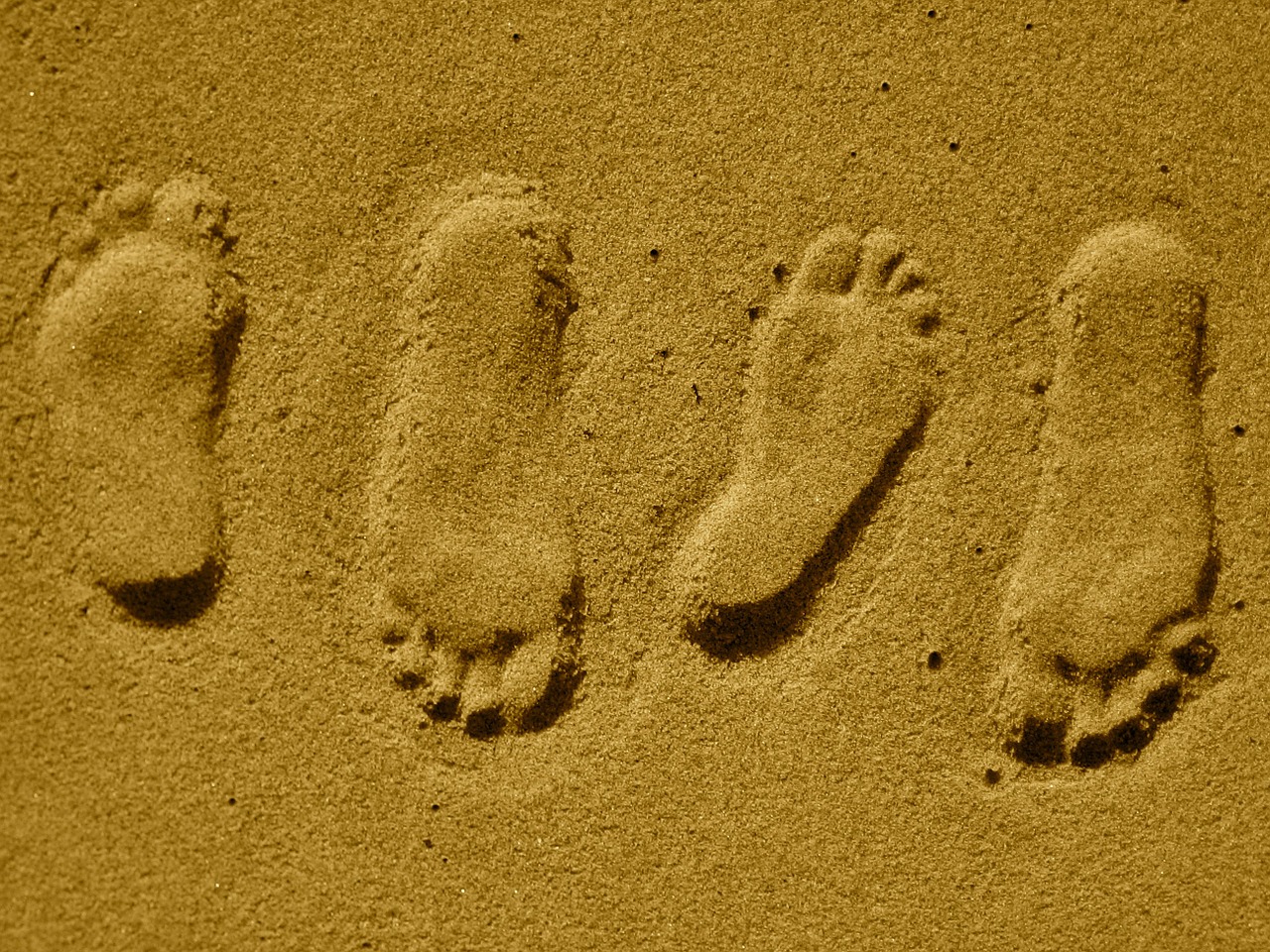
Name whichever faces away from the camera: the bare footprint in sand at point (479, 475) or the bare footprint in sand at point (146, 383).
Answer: the bare footprint in sand at point (146, 383)

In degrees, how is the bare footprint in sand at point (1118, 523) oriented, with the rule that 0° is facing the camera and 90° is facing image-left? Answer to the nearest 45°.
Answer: approximately 0°

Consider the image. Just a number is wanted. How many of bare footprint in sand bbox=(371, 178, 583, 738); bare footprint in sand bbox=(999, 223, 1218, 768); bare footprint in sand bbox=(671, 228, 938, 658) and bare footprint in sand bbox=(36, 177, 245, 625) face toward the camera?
2

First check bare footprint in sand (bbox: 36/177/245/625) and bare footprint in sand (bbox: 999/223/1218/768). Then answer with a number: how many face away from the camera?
1

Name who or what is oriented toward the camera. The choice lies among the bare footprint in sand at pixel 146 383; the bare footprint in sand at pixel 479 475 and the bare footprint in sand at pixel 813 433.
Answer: the bare footprint in sand at pixel 479 475

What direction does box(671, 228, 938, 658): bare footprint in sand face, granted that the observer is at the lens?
facing away from the viewer and to the right of the viewer

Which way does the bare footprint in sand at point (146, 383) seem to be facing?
away from the camera

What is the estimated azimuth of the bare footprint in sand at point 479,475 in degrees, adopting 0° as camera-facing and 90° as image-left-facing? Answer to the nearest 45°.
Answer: approximately 0°

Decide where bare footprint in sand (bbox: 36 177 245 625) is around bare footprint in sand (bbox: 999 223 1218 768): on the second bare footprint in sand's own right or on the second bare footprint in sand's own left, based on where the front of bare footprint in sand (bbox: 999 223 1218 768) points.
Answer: on the second bare footprint in sand's own right

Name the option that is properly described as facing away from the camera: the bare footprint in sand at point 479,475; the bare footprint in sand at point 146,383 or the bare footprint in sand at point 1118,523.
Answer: the bare footprint in sand at point 146,383

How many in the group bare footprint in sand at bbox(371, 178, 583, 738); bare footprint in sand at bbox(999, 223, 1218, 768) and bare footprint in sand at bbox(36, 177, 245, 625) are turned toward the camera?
2
